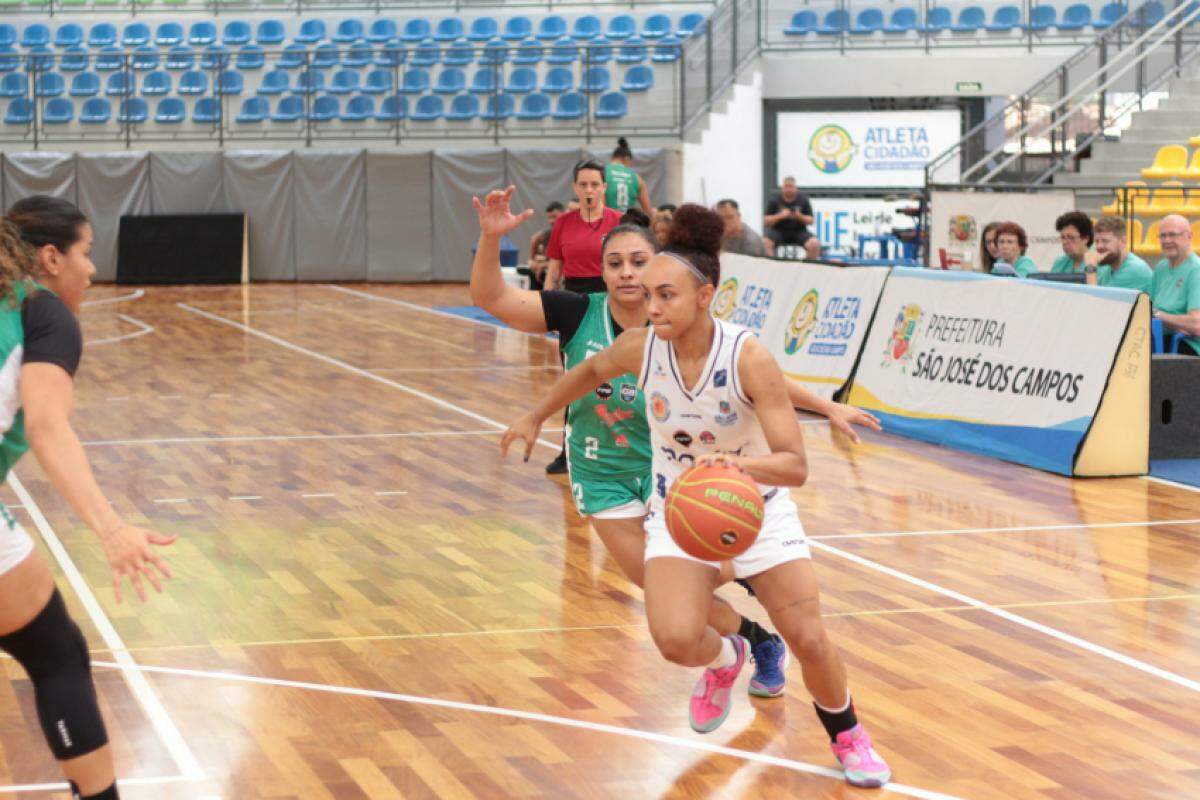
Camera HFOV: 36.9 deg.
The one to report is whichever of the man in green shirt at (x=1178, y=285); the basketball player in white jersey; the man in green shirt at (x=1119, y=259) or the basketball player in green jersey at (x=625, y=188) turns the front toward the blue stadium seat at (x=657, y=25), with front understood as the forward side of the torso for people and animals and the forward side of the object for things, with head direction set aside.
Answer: the basketball player in green jersey

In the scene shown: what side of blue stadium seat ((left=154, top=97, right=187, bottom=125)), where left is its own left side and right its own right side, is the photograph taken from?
front

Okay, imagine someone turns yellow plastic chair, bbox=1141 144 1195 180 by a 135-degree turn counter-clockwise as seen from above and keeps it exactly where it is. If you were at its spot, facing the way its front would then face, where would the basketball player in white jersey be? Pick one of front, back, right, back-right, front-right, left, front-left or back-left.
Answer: right

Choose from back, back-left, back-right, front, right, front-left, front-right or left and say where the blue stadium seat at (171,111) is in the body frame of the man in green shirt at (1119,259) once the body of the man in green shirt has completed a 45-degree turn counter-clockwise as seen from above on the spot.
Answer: back-right

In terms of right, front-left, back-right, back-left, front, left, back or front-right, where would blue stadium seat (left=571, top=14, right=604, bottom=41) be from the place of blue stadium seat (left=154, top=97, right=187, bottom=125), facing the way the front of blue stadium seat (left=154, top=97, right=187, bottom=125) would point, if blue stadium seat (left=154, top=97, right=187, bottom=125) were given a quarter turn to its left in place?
front

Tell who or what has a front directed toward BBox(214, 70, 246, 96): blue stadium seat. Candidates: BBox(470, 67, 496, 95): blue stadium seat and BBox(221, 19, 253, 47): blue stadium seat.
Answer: BBox(221, 19, 253, 47): blue stadium seat

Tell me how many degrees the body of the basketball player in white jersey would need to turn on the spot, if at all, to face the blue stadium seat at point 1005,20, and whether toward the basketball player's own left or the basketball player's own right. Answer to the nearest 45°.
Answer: approximately 135° to the basketball player's own right

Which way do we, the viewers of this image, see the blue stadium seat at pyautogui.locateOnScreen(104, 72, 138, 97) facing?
facing the viewer

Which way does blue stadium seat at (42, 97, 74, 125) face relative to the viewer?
toward the camera

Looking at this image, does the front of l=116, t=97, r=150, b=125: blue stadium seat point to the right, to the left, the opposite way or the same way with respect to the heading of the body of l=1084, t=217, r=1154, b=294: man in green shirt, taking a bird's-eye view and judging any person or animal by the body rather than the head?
to the left

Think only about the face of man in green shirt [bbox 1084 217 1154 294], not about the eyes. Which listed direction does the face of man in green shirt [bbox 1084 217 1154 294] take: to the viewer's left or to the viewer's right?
to the viewer's left

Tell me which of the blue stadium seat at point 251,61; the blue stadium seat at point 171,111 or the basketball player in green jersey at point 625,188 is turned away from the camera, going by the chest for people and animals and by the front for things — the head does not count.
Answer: the basketball player in green jersey

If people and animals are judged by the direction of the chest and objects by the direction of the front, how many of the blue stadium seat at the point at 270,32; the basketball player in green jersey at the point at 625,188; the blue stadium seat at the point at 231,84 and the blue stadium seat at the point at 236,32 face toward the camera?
3

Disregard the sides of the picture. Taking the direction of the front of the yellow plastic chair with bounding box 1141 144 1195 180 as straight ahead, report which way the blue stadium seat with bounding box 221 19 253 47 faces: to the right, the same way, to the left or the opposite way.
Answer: to the left

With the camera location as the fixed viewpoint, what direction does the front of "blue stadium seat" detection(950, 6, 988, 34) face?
facing the viewer and to the left of the viewer
